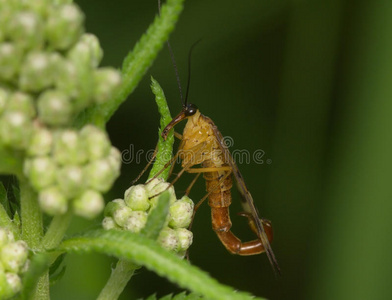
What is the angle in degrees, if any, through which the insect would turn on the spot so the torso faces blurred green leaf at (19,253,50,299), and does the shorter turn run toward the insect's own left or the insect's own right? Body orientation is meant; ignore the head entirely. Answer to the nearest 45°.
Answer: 0° — it already faces it

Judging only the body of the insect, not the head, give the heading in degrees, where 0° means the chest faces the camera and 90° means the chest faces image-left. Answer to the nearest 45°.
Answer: approximately 90°

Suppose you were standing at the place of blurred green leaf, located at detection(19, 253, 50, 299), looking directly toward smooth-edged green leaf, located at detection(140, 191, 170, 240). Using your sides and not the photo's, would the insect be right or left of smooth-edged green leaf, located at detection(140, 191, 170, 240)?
left

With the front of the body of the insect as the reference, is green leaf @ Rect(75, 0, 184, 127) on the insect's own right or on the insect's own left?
on the insect's own left

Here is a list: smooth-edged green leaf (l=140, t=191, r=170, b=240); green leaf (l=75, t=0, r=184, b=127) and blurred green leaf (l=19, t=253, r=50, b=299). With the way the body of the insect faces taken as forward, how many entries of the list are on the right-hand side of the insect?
0
